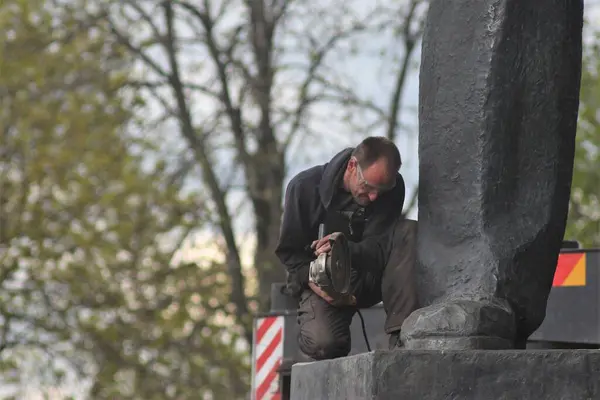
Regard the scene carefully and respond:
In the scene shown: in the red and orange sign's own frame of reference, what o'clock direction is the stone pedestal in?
The stone pedestal is roughly at 12 o'clock from the red and orange sign.

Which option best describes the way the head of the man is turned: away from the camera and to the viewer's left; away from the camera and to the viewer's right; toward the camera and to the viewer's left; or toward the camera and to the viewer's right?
toward the camera and to the viewer's right

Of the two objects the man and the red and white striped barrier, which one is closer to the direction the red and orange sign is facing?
the man

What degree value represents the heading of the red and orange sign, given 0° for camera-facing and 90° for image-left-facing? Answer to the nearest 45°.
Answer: approximately 0°

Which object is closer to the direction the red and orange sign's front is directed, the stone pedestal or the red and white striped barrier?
the stone pedestal

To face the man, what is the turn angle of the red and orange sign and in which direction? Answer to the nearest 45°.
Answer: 0° — it already faces them
